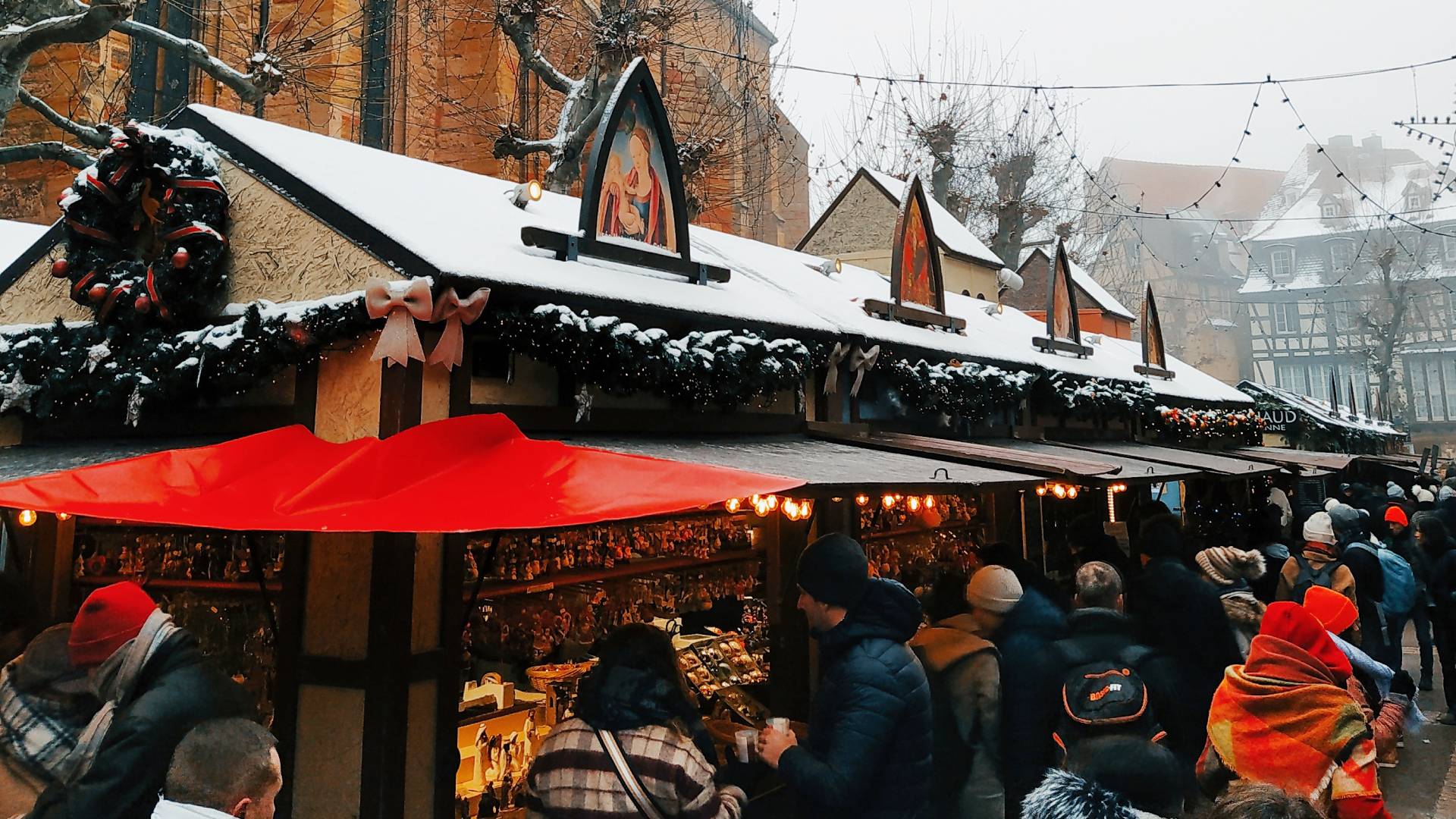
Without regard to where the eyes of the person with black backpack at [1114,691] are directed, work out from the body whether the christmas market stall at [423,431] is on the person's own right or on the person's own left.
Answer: on the person's own left

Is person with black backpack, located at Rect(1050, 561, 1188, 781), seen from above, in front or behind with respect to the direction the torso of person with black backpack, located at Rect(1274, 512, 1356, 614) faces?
behind

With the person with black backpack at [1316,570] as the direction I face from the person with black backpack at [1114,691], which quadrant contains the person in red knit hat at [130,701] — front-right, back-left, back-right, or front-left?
back-left

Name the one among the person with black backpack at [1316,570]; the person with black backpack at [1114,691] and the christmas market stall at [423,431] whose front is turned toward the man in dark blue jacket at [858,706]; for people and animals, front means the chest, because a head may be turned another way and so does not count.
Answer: the christmas market stall

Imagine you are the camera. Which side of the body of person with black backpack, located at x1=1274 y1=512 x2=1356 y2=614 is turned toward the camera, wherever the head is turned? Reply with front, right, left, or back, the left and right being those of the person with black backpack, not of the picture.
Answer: back

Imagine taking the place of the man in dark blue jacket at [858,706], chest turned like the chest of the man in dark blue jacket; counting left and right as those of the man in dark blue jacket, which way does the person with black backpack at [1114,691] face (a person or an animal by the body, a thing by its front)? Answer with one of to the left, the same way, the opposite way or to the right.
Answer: to the right

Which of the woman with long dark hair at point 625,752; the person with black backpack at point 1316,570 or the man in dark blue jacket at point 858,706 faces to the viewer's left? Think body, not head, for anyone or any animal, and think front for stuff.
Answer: the man in dark blue jacket

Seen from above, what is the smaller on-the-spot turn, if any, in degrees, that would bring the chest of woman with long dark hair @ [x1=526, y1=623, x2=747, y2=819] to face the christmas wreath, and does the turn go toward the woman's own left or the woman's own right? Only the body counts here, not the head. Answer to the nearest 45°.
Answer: approximately 45° to the woman's own left

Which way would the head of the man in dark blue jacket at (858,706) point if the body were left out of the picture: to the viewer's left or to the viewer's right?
to the viewer's left

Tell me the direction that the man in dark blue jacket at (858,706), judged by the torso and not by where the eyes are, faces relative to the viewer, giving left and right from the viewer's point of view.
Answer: facing to the left of the viewer

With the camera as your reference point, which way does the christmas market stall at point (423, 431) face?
facing the viewer and to the right of the viewer

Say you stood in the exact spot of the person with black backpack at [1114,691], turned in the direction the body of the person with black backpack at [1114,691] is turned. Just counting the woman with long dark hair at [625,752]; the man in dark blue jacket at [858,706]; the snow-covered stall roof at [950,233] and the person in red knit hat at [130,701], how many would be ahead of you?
1

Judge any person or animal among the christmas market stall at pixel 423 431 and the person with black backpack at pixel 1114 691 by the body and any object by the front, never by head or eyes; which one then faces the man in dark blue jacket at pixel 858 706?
the christmas market stall

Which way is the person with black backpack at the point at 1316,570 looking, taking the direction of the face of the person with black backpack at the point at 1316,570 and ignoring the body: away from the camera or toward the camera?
away from the camera

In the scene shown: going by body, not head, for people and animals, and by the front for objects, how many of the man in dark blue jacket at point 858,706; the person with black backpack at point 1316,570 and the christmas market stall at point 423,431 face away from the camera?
1

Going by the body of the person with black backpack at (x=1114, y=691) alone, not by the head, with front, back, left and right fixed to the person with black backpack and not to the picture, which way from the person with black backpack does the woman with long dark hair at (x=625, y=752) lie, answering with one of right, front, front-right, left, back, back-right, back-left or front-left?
back-left

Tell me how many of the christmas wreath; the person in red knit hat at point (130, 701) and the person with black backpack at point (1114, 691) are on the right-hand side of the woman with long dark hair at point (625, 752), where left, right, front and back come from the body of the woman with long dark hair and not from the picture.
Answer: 1
